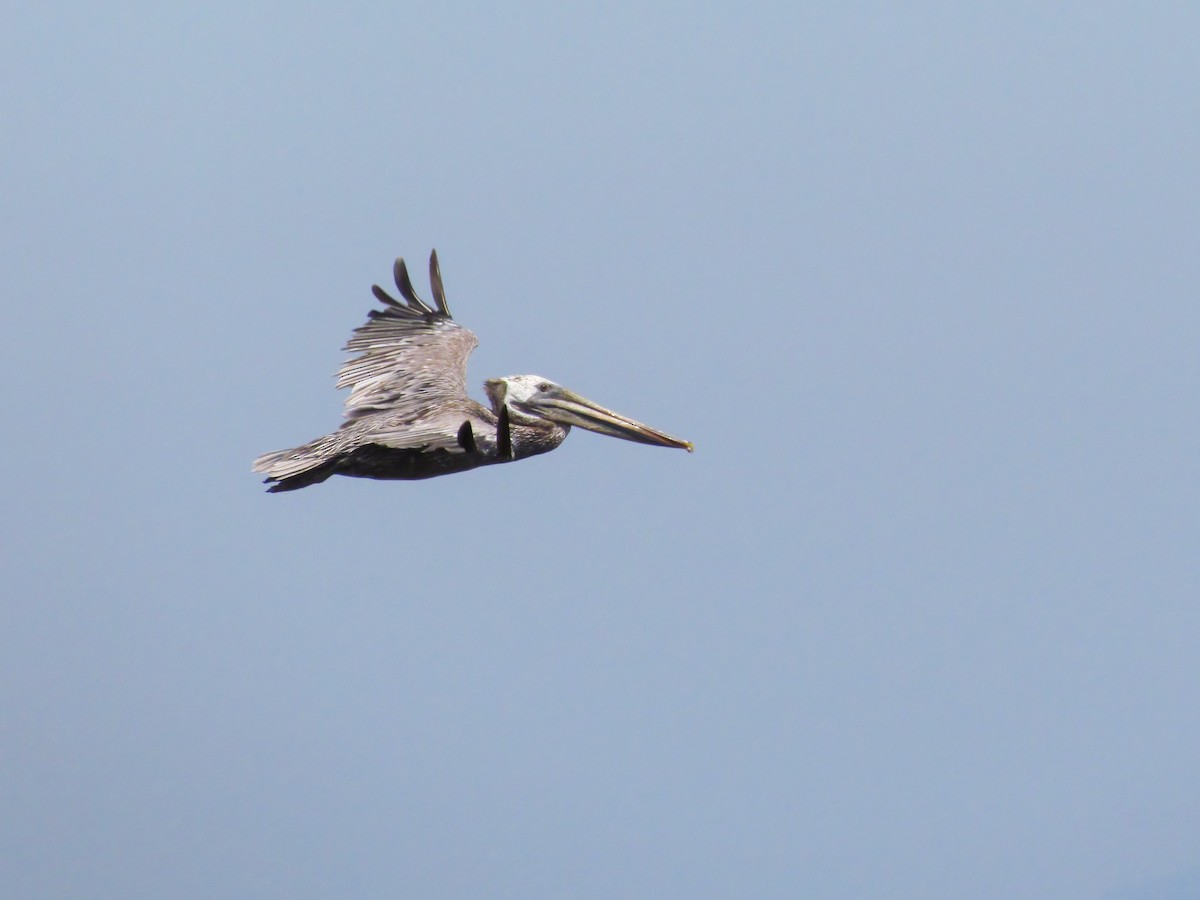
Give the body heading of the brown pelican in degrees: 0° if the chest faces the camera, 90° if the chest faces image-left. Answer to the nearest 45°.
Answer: approximately 270°
